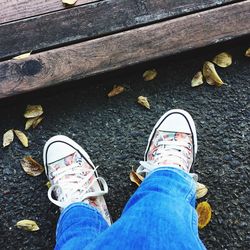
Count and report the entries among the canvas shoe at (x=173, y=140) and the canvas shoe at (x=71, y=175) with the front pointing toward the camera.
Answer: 0

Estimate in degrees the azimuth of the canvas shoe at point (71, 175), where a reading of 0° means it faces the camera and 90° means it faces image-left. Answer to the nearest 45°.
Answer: approximately 135°

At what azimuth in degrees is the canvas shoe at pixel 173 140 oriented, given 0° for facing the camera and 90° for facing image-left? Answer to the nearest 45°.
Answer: approximately 180°

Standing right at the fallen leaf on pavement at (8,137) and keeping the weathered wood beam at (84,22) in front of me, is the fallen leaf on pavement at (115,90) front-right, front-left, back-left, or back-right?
front-right
